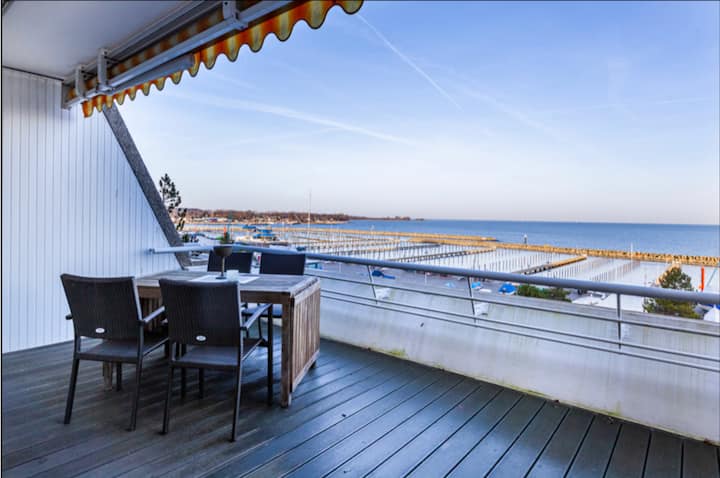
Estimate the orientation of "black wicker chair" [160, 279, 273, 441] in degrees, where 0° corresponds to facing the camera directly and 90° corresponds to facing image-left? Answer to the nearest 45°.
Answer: approximately 225°

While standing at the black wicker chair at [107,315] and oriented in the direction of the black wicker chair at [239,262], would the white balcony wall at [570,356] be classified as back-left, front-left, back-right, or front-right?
front-right

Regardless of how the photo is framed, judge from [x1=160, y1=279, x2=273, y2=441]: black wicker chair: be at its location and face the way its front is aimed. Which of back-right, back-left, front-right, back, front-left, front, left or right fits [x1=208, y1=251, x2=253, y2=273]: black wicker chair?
front-left

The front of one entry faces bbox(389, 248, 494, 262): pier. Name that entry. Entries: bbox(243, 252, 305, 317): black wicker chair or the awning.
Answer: the awning

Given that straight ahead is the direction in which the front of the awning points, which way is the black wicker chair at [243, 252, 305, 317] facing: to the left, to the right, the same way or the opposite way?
the opposite way

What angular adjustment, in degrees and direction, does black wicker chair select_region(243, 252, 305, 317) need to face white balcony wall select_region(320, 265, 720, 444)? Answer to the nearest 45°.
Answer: approximately 90° to its left

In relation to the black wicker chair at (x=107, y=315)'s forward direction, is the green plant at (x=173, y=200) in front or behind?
in front

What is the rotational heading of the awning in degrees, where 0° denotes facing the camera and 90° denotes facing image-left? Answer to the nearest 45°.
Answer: approximately 225°

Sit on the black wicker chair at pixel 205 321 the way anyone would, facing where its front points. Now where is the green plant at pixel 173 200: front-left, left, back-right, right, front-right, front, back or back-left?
front-left

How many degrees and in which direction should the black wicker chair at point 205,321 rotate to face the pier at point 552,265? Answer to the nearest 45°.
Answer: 0° — it already faces it

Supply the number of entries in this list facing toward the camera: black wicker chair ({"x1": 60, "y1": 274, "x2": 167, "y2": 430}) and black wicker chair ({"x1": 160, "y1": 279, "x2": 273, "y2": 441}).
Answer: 0

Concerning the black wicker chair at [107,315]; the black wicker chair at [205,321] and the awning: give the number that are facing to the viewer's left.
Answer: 0

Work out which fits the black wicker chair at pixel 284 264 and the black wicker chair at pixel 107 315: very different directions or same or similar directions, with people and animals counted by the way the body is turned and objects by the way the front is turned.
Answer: very different directions
